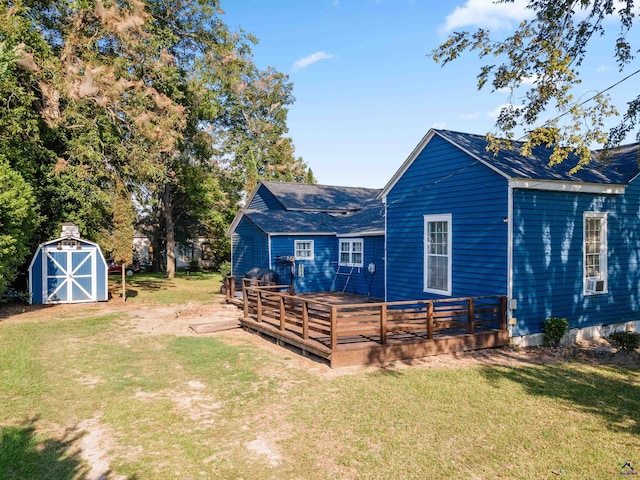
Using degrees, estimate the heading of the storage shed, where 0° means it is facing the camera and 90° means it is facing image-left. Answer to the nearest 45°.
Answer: approximately 0°

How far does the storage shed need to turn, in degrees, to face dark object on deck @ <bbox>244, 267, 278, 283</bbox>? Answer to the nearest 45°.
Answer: approximately 45° to its left

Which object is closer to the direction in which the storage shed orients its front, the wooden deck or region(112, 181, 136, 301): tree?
the wooden deck

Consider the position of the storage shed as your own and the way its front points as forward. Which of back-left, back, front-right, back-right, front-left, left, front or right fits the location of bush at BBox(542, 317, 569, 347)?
front-left

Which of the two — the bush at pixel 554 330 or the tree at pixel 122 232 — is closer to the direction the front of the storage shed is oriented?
the bush

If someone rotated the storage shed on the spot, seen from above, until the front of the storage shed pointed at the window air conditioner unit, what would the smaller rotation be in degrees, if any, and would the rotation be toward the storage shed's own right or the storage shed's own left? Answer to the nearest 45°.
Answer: approximately 45° to the storage shed's own left

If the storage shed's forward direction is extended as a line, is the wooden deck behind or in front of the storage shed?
in front

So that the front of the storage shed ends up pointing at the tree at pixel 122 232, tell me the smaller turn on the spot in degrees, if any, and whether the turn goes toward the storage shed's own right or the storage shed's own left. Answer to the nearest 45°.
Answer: approximately 90° to the storage shed's own left

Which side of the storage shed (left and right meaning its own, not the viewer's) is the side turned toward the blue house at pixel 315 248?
left

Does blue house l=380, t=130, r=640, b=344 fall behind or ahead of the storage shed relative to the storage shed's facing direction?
ahead
